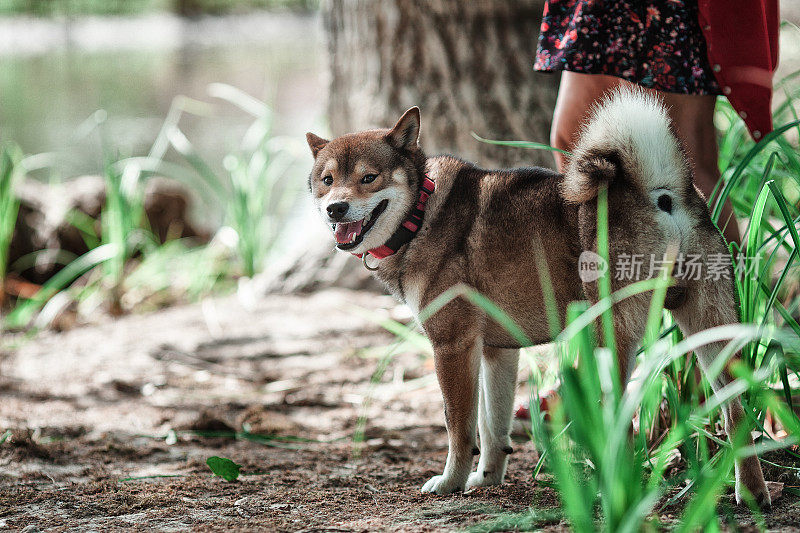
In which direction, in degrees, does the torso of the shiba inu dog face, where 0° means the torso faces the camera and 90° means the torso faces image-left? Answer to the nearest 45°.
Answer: approximately 135°

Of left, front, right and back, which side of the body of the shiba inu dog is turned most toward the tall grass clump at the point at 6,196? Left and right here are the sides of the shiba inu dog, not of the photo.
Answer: front

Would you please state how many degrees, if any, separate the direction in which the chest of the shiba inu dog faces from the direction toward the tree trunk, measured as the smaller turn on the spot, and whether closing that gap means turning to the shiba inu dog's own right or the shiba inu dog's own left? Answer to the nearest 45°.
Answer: approximately 45° to the shiba inu dog's own right

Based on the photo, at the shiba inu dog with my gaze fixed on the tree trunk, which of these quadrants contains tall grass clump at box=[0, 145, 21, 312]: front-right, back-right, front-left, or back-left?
front-left
